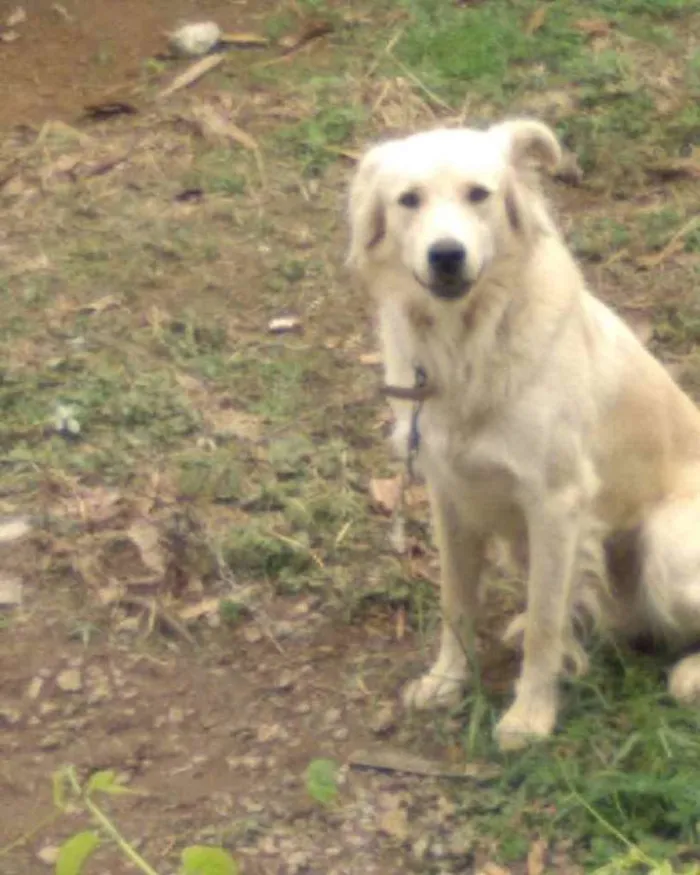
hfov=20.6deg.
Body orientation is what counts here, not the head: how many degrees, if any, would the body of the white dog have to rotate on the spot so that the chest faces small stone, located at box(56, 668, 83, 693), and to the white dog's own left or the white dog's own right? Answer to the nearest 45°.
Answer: approximately 45° to the white dog's own right

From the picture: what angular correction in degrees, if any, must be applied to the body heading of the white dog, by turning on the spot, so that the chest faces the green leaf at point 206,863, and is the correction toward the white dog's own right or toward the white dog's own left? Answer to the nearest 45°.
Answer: approximately 45° to the white dog's own left

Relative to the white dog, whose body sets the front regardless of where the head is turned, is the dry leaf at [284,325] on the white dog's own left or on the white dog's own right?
on the white dog's own right

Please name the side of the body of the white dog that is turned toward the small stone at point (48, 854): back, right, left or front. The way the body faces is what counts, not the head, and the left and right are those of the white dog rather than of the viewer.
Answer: front

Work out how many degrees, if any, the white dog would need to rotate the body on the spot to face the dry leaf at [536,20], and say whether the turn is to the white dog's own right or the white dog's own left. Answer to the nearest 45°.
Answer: approximately 135° to the white dog's own right

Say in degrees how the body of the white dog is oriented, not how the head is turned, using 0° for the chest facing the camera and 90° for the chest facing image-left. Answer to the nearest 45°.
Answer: approximately 45°
